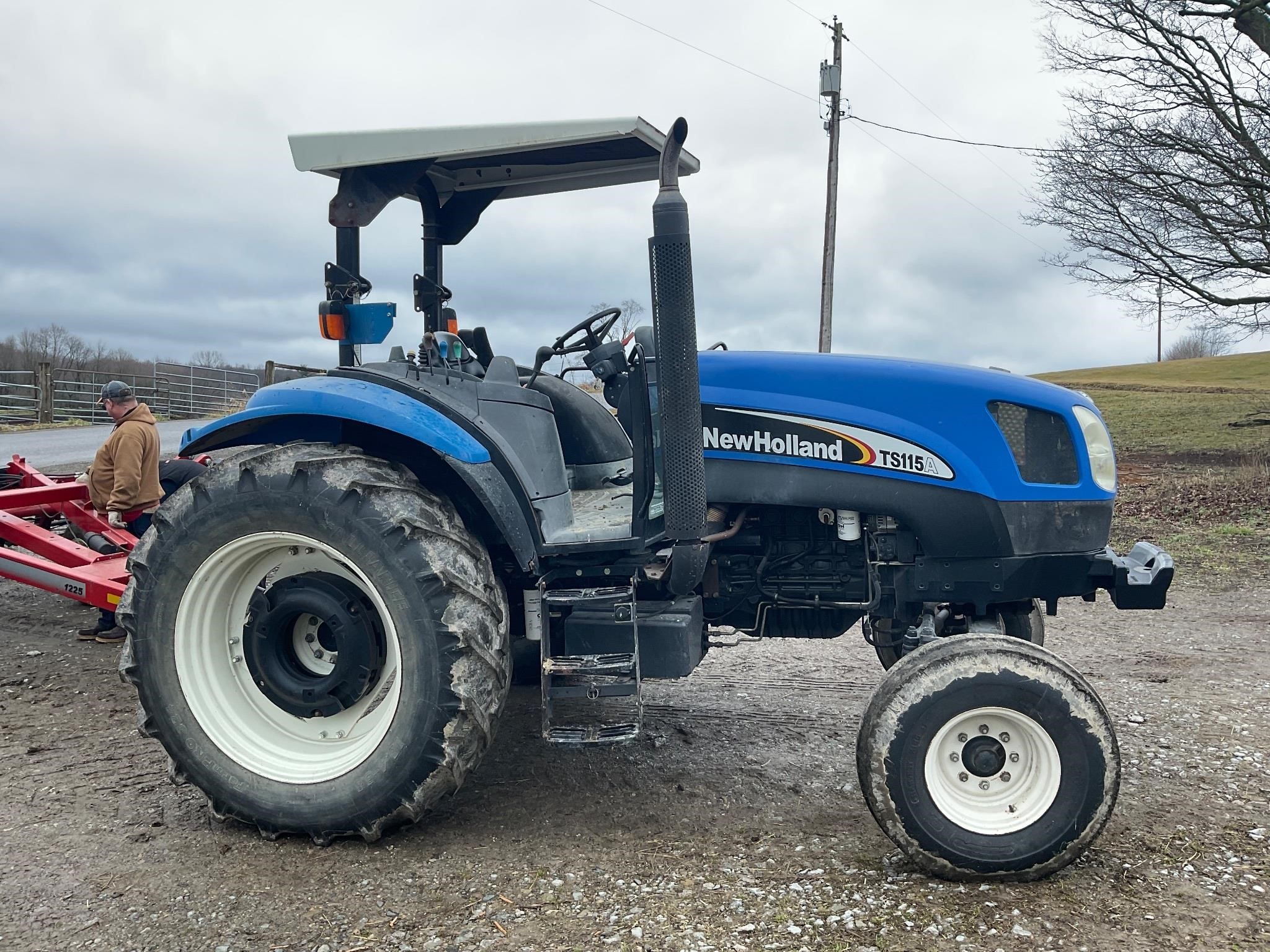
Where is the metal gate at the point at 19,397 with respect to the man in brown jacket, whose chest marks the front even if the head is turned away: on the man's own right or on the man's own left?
on the man's own right

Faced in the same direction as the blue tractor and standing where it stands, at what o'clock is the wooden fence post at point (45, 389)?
The wooden fence post is roughly at 8 o'clock from the blue tractor.

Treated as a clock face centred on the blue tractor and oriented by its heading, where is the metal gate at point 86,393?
The metal gate is roughly at 8 o'clock from the blue tractor.

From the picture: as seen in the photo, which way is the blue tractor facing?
to the viewer's right

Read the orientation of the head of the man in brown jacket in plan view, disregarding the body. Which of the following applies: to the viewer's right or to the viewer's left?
to the viewer's left

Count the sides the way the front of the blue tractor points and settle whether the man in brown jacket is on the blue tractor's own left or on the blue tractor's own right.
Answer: on the blue tractor's own left

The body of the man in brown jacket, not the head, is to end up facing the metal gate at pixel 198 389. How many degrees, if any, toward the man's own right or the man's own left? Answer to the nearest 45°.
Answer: approximately 90° to the man's own right

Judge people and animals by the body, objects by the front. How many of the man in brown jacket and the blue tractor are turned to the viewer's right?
1

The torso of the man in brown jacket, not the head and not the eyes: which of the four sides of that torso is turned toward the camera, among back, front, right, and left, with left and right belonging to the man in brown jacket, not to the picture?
left

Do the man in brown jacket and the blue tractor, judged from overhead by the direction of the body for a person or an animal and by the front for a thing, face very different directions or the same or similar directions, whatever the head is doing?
very different directions

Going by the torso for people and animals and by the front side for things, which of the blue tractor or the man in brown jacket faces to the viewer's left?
the man in brown jacket

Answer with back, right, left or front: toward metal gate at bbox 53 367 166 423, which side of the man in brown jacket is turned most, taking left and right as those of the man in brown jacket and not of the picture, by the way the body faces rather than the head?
right
